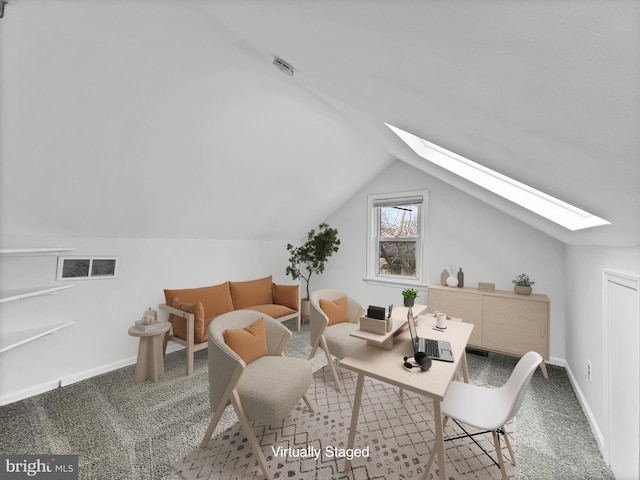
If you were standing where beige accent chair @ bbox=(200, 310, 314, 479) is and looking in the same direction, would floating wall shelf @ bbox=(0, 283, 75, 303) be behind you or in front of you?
behind

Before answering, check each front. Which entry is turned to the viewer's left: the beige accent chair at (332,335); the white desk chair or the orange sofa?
the white desk chair

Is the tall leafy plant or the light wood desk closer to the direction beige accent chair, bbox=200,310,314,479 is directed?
the light wood desk

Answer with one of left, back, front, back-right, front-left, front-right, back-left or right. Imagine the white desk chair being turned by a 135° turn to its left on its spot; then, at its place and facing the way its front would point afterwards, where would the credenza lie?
back-left

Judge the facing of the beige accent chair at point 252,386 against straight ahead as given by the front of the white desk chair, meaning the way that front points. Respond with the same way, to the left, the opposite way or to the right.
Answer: the opposite way

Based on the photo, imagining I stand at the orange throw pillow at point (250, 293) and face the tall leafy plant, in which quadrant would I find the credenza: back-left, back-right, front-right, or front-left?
front-right

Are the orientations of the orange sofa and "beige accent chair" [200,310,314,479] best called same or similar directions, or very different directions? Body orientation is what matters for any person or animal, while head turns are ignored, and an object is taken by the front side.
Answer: same or similar directions

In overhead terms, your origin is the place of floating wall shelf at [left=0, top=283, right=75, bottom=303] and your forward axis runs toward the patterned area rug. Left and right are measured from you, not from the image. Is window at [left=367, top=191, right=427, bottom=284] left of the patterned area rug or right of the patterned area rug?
left

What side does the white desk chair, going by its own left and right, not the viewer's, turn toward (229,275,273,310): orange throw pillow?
front

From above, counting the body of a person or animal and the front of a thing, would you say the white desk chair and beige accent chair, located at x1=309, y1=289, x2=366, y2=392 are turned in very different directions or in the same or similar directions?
very different directions

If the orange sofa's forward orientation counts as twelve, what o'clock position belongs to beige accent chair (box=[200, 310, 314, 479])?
The beige accent chair is roughly at 1 o'clock from the orange sofa.

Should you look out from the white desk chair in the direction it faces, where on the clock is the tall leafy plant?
The tall leafy plant is roughly at 1 o'clock from the white desk chair.

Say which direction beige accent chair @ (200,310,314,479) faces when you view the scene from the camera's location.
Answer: facing the viewer and to the right of the viewer

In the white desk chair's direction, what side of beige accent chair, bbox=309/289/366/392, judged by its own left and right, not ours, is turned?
front

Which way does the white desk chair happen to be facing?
to the viewer's left
